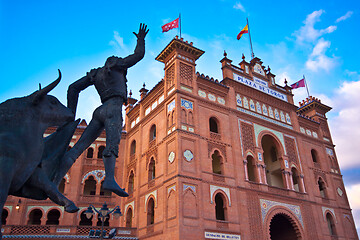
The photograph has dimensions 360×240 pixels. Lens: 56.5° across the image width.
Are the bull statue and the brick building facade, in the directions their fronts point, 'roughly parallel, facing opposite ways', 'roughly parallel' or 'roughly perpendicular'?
roughly perpendicular

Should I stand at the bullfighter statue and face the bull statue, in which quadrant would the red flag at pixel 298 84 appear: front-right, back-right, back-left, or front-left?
back-right

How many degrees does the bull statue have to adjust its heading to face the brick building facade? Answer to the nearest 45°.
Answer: approximately 45° to its left

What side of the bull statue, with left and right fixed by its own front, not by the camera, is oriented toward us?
right
